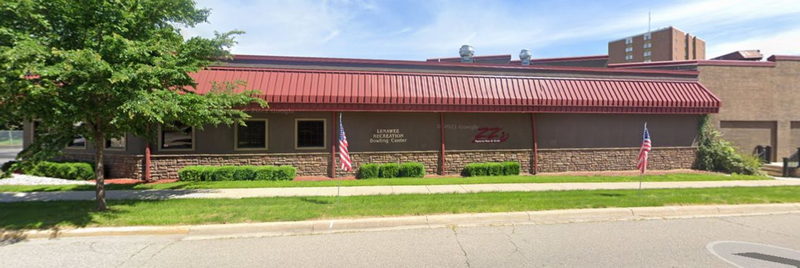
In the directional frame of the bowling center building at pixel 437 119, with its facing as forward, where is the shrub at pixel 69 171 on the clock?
The shrub is roughly at 3 o'clock from the bowling center building.

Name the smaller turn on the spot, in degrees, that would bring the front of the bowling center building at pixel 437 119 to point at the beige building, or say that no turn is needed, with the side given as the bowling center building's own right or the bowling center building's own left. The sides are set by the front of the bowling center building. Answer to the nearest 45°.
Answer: approximately 90° to the bowling center building's own left

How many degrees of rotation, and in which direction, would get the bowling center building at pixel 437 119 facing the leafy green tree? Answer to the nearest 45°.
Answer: approximately 45° to its right

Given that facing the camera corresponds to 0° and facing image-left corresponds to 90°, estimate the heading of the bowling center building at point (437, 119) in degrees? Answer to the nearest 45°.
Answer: approximately 0°

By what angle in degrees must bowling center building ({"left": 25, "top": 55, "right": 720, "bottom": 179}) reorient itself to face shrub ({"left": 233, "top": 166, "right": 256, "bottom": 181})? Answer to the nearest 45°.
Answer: approximately 90° to its right

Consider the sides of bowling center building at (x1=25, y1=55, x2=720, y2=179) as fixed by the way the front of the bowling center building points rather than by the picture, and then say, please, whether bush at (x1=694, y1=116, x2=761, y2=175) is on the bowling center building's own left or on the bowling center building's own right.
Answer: on the bowling center building's own left

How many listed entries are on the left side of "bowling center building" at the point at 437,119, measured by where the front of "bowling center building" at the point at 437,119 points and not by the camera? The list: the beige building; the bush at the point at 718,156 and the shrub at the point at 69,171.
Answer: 2
